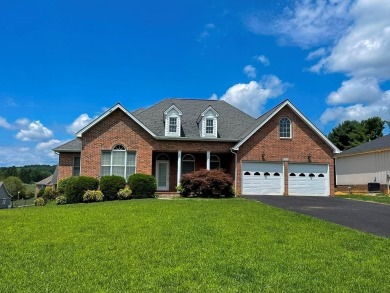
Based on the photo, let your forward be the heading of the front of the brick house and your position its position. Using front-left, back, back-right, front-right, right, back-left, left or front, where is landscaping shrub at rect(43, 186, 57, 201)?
right

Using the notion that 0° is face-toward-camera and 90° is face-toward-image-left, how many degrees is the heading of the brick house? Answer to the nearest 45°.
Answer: approximately 0°

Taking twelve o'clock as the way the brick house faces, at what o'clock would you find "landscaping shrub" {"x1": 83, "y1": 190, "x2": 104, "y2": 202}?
The landscaping shrub is roughly at 2 o'clock from the brick house.

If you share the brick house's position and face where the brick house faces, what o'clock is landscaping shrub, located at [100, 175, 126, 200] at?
The landscaping shrub is roughly at 2 o'clock from the brick house.

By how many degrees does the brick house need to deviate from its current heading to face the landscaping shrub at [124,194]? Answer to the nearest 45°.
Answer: approximately 45° to its right

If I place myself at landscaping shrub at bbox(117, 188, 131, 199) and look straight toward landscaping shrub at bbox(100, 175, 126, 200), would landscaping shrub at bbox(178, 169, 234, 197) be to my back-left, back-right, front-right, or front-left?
back-right

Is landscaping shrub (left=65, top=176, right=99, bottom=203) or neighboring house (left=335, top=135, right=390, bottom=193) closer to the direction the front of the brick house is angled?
the landscaping shrub

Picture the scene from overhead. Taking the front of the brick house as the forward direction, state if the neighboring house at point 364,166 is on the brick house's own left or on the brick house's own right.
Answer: on the brick house's own left
